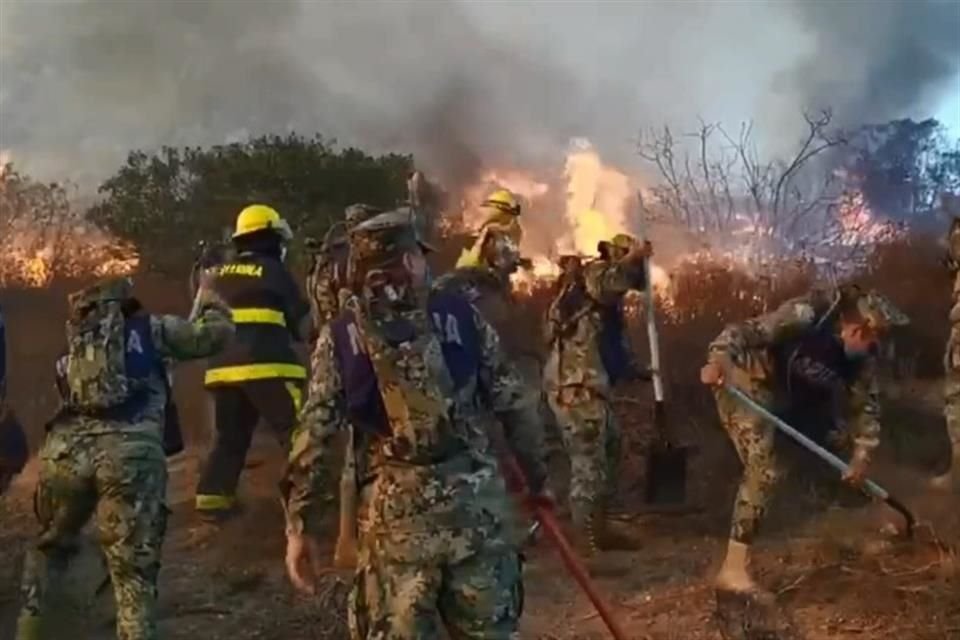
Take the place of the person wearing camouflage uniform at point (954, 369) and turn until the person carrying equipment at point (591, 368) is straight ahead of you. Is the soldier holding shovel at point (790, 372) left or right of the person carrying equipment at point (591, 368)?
left

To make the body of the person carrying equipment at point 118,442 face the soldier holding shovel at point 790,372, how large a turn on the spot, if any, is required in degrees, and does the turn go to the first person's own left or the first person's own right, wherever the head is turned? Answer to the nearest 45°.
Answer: approximately 45° to the first person's own right

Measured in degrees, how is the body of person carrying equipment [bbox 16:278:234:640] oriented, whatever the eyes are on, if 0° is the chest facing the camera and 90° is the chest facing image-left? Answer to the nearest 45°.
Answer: approximately 225°

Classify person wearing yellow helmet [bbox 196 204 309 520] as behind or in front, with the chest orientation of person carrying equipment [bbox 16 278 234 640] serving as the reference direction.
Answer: in front
